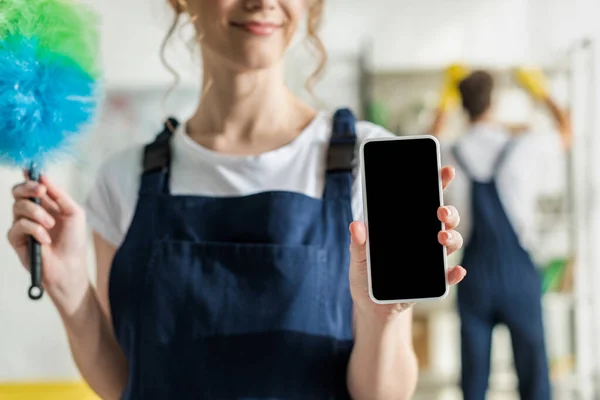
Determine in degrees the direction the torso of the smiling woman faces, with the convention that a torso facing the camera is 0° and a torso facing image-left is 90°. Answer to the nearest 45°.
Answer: approximately 0°
